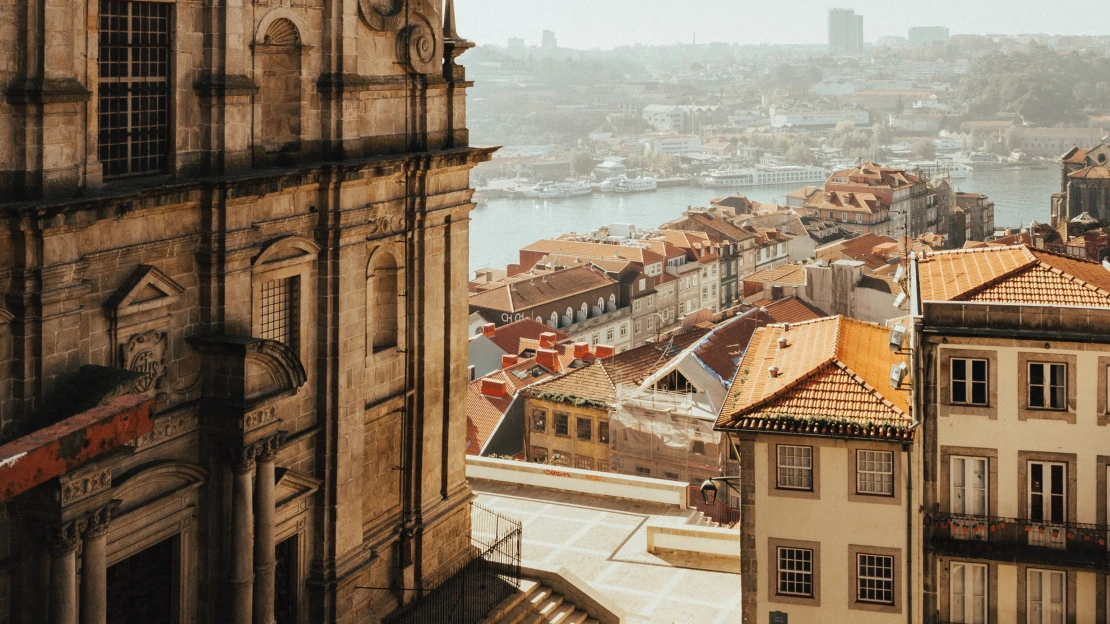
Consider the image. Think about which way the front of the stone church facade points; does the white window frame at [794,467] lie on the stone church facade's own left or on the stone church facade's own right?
on the stone church facade's own left

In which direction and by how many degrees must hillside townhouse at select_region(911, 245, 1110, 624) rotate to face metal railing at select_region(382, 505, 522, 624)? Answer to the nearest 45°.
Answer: approximately 90° to its right

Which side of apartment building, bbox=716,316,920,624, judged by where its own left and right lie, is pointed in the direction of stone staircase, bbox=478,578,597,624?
right

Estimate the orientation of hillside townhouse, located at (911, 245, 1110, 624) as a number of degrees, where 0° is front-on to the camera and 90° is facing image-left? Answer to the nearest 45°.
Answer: approximately 0°

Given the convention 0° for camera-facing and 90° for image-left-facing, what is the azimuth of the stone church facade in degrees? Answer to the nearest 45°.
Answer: approximately 315°

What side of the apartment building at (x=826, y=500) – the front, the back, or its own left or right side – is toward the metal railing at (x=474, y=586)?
right

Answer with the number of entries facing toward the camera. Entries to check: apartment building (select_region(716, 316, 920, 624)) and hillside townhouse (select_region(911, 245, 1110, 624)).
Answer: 2

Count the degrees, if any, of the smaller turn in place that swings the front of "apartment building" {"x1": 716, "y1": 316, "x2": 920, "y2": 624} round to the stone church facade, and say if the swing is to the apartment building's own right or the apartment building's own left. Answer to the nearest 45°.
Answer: approximately 45° to the apartment building's own right
